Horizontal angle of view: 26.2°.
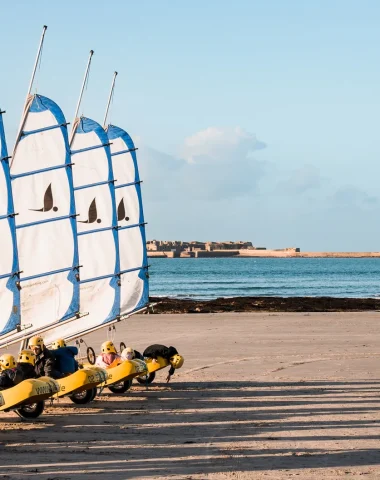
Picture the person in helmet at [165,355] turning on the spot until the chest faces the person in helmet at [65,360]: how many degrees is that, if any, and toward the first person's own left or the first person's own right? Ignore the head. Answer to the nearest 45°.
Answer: approximately 135° to the first person's own right

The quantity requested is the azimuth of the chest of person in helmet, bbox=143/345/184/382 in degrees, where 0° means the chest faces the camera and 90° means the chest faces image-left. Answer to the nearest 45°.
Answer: approximately 270°
